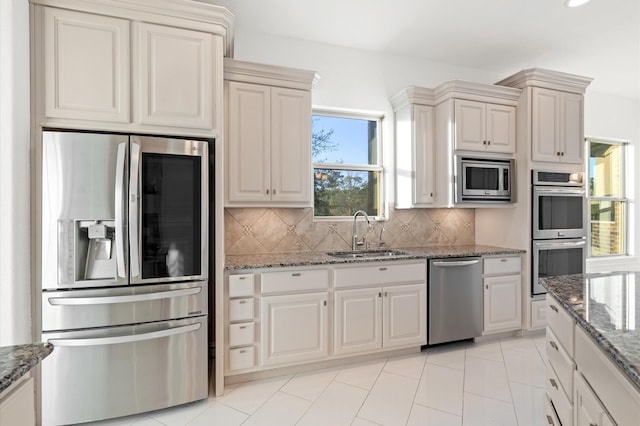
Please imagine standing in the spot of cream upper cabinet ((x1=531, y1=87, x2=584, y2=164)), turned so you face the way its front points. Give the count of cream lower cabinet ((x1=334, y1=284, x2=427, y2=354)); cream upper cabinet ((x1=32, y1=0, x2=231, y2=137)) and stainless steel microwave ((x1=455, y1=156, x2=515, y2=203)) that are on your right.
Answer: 3

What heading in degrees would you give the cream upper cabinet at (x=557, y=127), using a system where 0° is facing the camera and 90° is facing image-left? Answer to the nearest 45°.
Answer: approximately 315°

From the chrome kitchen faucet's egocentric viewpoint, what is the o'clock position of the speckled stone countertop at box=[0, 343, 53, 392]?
The speckled stone countertop is roughly at 2 o'clock from the chrome kitchen faucet.

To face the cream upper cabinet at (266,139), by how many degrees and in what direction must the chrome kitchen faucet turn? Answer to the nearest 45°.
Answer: approximately 90° to its right

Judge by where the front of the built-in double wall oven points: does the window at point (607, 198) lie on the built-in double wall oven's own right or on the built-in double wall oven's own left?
on the built-in double wall oven's own left

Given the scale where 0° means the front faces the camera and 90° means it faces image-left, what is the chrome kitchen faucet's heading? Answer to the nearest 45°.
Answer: approximately 315°

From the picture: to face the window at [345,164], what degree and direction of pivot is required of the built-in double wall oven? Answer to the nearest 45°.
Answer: approximately 90° to its right

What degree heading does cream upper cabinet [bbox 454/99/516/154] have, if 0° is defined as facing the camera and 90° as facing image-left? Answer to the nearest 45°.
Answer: approximately 315°

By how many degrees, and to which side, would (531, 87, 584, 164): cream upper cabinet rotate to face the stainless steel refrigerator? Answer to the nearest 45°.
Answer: approximately 90° to its right

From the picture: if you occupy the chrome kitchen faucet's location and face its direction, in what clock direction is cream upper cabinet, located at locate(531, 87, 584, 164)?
The cream upper cabinet is roughly at 10 o'clock from the chrome kitchen faucet.

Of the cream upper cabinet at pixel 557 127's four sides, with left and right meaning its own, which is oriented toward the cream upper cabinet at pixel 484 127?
right

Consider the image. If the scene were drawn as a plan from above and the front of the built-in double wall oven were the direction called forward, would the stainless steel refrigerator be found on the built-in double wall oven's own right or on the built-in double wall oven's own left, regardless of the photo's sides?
on the built-in double wall oven's own right
